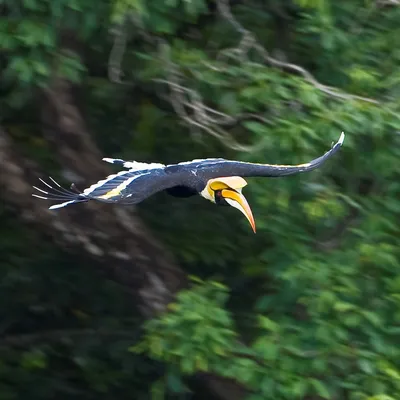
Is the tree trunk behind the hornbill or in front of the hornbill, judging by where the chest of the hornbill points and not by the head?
behind

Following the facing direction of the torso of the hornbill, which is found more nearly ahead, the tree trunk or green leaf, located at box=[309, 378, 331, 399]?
the green leaf

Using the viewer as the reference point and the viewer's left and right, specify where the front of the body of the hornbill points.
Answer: facing the viewer and to the right of the viewer

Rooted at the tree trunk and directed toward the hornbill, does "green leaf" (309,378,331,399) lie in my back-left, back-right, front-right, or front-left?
front-left
